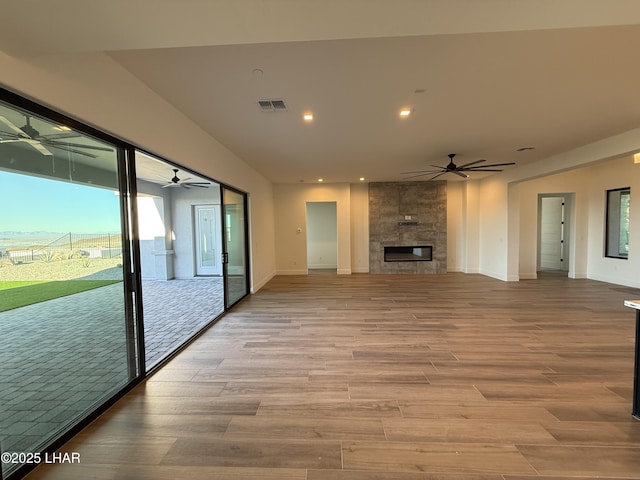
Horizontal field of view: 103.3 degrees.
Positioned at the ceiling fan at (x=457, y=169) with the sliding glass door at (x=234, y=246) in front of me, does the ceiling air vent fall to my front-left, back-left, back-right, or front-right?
front-left

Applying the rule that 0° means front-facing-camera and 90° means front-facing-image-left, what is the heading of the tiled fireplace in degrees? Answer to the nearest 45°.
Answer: approximately 0°

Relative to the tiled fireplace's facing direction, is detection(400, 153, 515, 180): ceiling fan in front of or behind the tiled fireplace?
in front

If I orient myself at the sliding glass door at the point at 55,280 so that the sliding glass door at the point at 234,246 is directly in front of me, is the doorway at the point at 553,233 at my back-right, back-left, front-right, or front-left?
front-right

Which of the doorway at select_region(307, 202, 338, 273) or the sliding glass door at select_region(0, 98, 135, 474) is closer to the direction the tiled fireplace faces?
the sliding glass door

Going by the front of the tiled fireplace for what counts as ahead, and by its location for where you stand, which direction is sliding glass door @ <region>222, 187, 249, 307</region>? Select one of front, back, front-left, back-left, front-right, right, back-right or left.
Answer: front-right

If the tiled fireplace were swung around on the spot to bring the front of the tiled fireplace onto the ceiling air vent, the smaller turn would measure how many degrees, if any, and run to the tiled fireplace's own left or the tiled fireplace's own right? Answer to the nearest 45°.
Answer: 0° — it already faces it

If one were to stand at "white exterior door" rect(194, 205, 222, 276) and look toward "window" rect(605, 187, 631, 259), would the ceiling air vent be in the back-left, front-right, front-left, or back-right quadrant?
front-right

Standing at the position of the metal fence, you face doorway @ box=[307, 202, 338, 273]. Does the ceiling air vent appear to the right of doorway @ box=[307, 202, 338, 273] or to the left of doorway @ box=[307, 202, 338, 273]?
right

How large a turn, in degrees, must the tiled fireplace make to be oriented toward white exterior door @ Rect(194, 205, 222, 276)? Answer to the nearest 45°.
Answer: approximately 90° to its right

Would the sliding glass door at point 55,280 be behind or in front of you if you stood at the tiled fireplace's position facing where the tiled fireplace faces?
in front

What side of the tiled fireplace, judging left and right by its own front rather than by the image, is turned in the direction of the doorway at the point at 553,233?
left

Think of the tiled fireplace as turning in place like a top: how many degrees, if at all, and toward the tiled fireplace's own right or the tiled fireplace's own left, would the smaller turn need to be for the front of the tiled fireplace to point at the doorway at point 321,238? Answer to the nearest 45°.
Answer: approximately 90° to the tiled fireplace's own right

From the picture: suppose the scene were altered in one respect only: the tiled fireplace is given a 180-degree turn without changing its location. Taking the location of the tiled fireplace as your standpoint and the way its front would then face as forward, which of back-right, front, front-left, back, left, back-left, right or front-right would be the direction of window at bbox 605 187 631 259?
right
